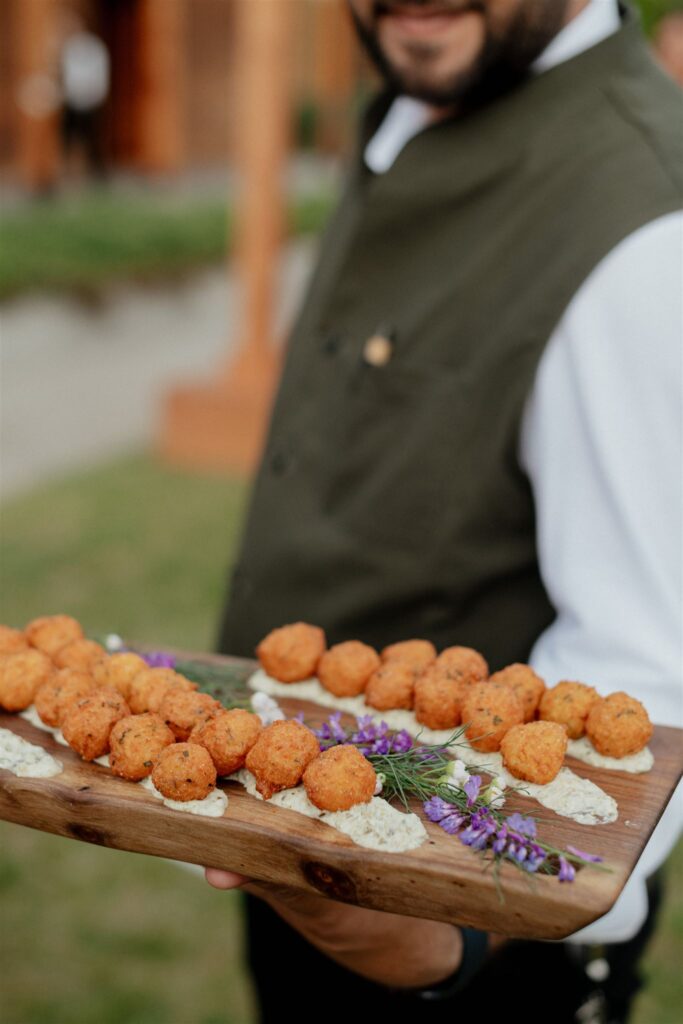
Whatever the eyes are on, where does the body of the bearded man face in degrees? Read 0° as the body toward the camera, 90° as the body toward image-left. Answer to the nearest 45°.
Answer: approximately 45°

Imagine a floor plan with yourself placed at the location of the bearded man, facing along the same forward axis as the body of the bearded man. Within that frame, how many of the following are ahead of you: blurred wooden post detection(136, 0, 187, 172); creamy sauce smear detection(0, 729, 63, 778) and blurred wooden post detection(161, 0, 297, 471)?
1

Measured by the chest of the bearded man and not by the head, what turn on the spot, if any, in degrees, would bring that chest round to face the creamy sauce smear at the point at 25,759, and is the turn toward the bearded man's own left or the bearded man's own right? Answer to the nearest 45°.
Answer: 0° — they already face it
